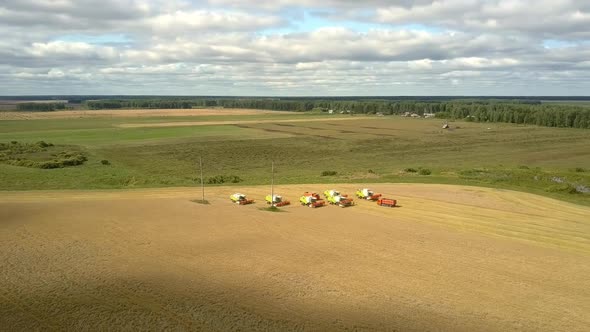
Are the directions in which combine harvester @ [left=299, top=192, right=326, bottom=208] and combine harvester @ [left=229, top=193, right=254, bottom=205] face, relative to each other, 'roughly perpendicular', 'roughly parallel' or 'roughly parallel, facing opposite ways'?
roughly parallel

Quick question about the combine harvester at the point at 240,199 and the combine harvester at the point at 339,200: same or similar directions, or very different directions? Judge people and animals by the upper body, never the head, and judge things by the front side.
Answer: same or similar directions

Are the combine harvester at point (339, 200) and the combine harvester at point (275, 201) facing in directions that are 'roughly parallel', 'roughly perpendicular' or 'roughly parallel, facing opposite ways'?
roughly parallel

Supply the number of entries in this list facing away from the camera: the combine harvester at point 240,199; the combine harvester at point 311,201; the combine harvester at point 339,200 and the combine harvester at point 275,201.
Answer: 0

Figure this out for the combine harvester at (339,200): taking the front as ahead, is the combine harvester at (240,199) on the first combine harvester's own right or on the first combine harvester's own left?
on the first combine harvester's own right

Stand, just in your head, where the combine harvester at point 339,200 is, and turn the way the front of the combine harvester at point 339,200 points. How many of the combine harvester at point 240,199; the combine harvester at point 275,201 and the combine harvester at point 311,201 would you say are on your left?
0

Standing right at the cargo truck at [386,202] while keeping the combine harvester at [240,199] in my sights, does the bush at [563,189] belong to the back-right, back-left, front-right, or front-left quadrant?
back-right

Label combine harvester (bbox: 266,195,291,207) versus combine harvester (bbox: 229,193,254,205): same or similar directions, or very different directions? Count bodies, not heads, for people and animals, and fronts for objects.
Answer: same or similar directions

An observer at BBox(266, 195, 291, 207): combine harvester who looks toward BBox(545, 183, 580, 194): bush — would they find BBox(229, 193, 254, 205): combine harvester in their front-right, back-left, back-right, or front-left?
back-left

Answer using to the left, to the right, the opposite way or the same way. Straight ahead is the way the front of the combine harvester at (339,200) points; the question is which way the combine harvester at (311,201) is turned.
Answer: the same way

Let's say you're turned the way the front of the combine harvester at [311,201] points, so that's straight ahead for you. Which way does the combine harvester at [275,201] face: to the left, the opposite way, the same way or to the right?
the same way
